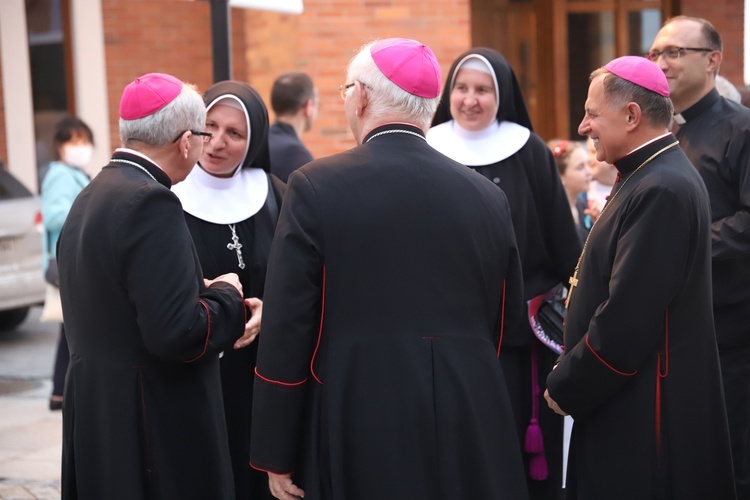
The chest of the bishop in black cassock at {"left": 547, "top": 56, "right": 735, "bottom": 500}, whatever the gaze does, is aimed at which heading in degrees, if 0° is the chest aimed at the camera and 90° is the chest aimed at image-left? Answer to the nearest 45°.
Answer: approximately 90°

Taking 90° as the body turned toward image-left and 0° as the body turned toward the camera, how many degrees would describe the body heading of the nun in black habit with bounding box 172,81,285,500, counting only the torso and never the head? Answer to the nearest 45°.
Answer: approximately 45°

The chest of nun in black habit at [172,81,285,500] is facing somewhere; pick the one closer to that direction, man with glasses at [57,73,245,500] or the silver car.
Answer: the man with glasses

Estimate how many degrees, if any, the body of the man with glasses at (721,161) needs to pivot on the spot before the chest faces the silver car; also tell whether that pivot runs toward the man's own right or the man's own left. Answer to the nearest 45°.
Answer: approximately 90° to the man's own right

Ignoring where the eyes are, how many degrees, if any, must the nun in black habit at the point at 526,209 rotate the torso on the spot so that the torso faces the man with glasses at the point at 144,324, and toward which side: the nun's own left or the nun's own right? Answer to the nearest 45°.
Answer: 0° — they already face them

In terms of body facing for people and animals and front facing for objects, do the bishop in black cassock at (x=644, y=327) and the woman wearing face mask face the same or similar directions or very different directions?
very different directions

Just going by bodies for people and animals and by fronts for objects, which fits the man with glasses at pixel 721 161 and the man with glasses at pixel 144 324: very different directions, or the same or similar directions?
very different directions
